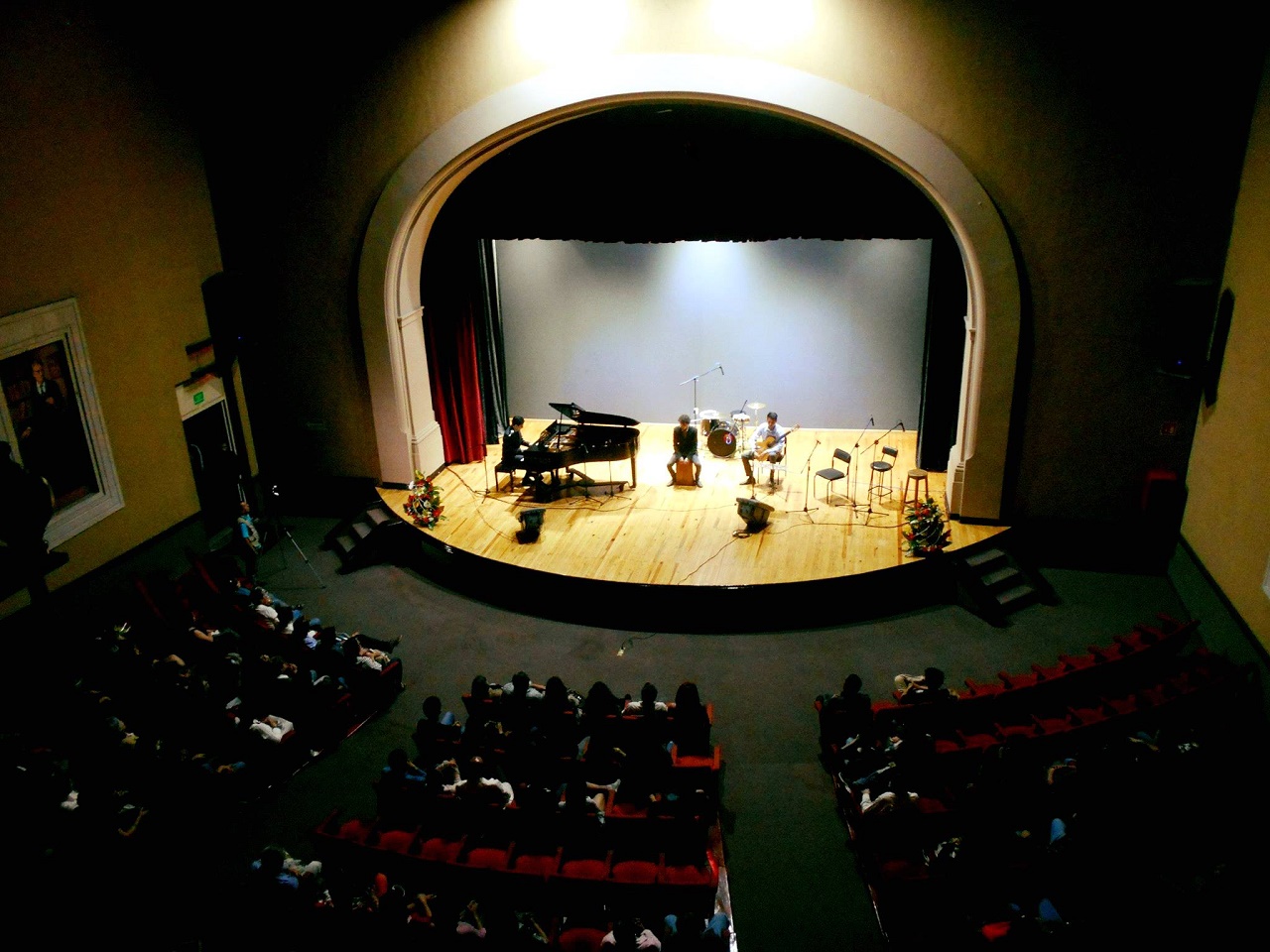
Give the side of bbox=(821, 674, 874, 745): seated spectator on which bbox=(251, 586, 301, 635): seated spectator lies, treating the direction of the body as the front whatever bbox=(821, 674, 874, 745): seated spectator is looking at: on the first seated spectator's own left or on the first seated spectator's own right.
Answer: on the first seated spectator's own left

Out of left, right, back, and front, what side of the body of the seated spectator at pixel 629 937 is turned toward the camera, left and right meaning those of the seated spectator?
back

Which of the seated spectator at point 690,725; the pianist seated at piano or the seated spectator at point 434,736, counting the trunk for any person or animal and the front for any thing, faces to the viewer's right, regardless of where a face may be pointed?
the pianist seated at piano

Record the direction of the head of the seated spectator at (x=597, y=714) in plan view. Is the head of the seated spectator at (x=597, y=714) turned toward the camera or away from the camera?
away from the camera

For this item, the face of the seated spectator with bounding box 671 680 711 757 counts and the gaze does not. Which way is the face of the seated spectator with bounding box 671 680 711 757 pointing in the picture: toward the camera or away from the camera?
away from the camera

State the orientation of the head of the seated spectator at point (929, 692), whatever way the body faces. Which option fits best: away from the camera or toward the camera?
away from the camera

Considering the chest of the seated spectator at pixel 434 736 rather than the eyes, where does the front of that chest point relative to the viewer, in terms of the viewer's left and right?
facing away from the viewer

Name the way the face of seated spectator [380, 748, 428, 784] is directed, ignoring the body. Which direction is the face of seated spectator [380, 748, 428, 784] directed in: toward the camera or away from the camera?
away from the camera

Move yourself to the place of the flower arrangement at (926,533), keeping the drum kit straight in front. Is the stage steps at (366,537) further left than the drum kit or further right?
left

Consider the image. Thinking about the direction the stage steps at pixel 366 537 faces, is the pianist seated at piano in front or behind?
behind

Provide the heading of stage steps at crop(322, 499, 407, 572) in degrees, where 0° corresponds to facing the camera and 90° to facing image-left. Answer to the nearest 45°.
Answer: approximately 45°

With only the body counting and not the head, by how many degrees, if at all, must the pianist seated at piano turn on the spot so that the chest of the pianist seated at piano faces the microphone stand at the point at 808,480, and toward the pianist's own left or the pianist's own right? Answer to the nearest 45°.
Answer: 0° — they already face it

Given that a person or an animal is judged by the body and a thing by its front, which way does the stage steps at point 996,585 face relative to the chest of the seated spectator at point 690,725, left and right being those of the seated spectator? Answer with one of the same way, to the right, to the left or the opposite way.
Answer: the opposite way
